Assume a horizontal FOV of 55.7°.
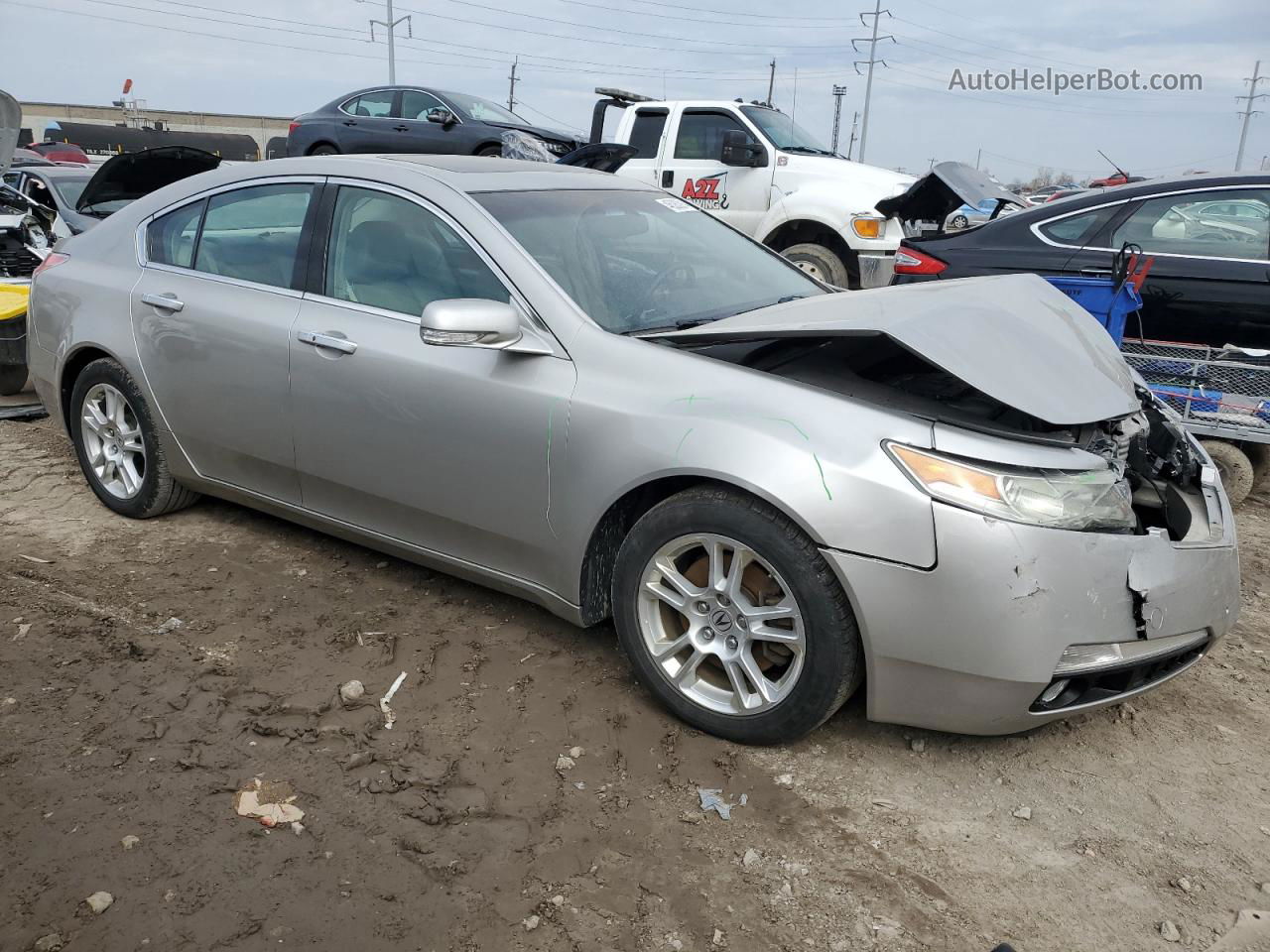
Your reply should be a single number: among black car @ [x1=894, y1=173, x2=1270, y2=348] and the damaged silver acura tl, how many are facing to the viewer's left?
0

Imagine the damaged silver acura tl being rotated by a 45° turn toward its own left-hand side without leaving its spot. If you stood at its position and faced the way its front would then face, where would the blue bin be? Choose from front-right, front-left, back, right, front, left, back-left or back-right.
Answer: front-left

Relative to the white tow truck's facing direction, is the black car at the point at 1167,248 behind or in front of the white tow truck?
in front

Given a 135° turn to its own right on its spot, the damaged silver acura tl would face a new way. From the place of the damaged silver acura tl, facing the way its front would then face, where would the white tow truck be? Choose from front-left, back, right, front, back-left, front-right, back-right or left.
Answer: right

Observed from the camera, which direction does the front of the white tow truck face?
facing the viewer and to the right of the viewer

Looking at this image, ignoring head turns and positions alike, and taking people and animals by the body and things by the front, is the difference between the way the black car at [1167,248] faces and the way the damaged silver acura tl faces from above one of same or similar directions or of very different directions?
same or similar directions

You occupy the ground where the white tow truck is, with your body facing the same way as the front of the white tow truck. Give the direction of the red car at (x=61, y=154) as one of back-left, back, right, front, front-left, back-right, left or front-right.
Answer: back

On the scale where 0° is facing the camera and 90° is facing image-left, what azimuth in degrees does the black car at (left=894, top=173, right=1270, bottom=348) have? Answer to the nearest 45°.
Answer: approximately 270°

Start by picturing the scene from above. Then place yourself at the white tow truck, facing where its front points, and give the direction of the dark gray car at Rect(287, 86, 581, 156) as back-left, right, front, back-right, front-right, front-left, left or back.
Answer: back

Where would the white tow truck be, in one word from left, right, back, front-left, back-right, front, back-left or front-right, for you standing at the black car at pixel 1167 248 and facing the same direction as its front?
back-left

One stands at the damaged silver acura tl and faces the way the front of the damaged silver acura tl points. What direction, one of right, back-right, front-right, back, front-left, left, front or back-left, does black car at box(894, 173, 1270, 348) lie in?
left

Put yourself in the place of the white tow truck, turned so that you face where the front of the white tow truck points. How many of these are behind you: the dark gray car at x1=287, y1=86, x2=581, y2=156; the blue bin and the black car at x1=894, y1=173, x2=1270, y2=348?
1

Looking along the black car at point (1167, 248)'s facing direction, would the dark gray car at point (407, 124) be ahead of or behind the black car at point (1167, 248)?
behind

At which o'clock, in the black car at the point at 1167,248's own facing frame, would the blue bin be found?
The blue bin is roughly at 4 o'clock from the black car.

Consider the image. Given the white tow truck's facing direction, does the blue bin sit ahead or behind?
ahead
